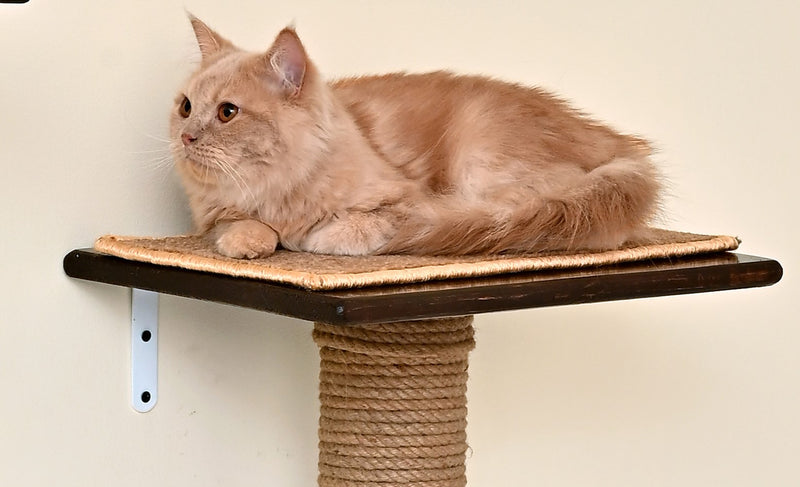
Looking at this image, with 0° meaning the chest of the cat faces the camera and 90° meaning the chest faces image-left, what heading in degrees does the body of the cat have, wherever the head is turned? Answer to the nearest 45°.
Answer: approximately 90°
